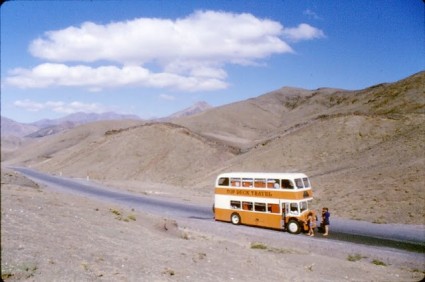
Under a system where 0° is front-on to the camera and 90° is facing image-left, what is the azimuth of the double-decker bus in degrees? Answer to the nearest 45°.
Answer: approximately 315°
